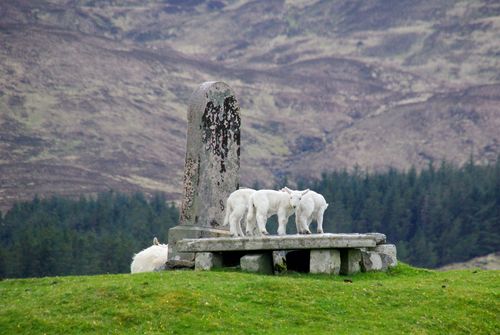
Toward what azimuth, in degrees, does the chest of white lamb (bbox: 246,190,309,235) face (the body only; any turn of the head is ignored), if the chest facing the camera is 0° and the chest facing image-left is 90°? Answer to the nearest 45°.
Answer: approximately 270°

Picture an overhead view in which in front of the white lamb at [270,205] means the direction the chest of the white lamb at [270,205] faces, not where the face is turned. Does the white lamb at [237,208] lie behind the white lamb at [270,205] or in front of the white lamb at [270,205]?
behind

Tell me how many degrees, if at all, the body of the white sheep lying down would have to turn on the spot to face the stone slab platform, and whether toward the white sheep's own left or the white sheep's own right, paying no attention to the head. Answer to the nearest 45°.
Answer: approximately 45° to the white sheep's own right

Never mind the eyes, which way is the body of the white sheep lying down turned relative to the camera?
to the viewer's right

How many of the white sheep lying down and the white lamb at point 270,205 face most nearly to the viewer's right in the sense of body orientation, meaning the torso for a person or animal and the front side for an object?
2

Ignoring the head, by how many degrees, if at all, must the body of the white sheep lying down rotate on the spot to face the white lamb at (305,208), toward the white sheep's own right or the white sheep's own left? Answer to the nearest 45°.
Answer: approximately 45° to the white sheep's own right

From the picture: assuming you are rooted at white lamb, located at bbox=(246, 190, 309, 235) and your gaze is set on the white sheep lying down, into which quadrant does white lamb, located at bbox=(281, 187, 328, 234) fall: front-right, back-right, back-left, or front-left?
back-right

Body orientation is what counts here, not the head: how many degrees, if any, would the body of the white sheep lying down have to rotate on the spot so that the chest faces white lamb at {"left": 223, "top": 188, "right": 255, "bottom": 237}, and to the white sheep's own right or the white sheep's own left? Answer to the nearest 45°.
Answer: approximately 45° to the white sheep's own right
